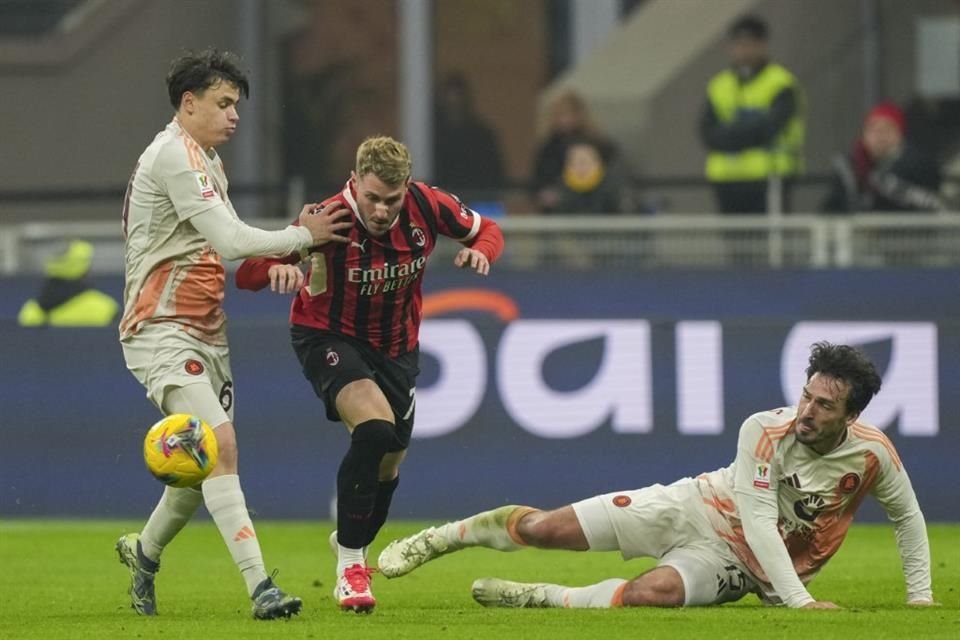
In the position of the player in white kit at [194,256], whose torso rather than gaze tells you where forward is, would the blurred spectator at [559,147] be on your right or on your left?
on your left

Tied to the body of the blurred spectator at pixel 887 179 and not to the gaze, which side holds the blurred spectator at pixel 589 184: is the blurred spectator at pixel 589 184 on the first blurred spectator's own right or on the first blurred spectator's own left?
on the first blurred spectator's own right

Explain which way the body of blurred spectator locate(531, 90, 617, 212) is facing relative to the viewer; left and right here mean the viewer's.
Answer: facing the viewer

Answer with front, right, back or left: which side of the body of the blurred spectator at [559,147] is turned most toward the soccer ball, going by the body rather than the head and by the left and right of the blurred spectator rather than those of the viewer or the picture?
front

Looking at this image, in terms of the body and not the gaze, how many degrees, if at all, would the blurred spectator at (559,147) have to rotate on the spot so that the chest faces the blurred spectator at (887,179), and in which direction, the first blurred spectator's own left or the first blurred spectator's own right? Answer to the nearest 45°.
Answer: approximately 90° to the first blurred spectator's own left

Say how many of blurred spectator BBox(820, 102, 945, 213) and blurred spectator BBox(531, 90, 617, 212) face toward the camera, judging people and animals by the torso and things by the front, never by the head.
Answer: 2

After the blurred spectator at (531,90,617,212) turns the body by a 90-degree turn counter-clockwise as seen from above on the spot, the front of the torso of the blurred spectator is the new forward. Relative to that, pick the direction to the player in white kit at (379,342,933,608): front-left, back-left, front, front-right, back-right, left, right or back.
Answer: right

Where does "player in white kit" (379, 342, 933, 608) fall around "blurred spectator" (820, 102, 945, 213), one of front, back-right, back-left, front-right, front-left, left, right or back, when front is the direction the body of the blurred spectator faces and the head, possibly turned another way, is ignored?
front

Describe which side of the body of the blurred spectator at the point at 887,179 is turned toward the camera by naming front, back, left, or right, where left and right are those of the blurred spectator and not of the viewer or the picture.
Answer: front

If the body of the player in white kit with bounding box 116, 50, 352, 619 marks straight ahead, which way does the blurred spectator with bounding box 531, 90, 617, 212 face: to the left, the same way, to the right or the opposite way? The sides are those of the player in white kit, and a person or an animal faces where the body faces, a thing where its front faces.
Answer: to the right

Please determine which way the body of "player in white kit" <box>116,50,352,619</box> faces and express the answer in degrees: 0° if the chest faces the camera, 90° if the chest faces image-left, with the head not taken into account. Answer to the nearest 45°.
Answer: approximately 270°

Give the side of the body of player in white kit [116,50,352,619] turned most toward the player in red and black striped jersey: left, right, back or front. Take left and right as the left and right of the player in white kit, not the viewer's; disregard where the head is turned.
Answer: front

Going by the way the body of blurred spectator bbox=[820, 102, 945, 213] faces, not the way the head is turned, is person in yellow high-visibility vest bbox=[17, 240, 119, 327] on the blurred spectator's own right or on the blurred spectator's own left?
on the blurred spectator's own right
